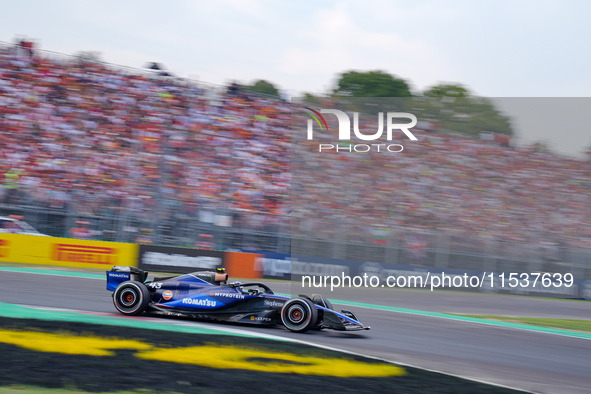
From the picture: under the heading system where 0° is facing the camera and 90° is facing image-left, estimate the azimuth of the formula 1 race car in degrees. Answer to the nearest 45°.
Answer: approximately 270°

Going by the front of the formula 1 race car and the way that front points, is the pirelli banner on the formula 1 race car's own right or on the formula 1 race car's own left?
on the formula 1 race car's own left
